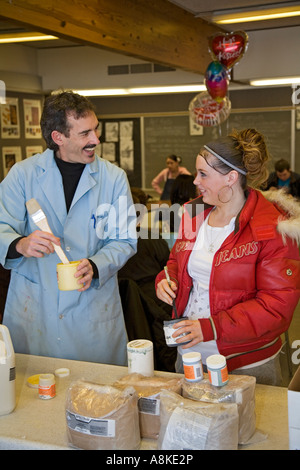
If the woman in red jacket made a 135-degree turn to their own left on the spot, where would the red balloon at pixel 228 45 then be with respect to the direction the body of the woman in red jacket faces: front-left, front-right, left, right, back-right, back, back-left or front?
left

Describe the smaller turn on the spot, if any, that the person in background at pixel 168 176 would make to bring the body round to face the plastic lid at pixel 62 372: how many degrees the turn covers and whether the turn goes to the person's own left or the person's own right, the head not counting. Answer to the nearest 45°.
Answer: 0° — they already face it

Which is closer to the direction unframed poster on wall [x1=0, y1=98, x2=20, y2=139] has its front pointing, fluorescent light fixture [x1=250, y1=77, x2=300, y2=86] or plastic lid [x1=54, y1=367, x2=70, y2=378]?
the plastic lid

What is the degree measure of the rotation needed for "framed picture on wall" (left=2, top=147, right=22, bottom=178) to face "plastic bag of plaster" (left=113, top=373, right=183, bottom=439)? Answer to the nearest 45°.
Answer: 0° — it already faces it

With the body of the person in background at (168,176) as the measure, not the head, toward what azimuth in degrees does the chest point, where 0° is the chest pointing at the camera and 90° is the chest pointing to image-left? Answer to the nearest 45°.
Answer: approximately 0°

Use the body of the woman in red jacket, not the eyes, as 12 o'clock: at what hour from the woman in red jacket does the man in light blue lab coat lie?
The man in light blue lab coat is roughly at 2 o'clock from the woman in red jacket.

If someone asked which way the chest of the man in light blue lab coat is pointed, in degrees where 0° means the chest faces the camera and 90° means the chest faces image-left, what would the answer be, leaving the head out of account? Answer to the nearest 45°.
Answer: approximately 0°

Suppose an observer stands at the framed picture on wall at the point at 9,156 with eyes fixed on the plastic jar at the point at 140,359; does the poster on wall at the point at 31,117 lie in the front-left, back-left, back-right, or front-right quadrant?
back-left

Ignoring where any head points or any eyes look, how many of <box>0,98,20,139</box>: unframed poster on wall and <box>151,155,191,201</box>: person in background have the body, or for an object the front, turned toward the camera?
2

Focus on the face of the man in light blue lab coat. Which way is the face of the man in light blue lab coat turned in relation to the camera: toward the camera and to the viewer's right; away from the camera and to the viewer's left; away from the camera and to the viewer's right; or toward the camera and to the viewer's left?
toward the camera and to the viewer's right

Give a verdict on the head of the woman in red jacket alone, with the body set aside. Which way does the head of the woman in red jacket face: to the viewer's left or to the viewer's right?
to the viewer's left

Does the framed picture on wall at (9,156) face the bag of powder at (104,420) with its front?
yes
